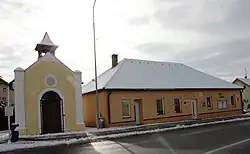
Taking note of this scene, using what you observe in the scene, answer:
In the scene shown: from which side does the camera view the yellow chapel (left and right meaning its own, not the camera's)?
front
